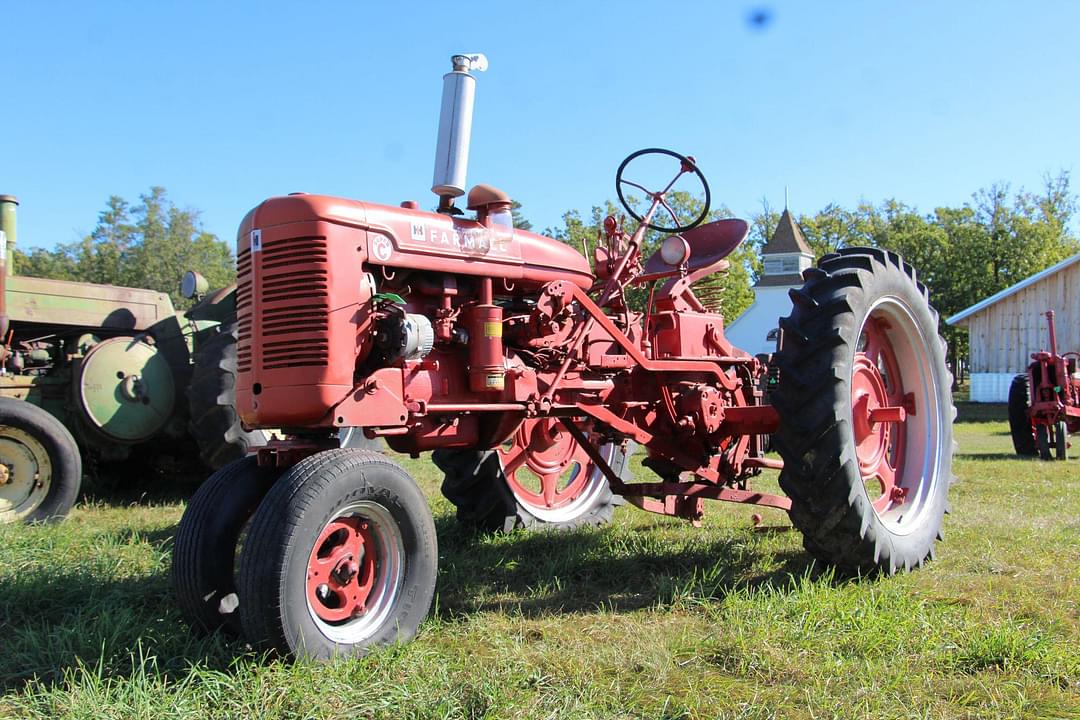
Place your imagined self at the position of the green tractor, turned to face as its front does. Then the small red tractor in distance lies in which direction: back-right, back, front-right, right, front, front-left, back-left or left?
back-left

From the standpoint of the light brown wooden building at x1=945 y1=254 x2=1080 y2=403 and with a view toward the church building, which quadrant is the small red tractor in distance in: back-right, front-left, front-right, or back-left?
back-left

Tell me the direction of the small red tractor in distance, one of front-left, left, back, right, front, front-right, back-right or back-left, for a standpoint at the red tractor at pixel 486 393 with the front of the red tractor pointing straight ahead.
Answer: back

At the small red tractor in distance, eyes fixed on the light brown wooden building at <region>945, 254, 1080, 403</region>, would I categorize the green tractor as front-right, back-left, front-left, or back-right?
back-left

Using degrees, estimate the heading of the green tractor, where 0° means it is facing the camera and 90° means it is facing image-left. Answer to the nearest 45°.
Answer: approximately 45°

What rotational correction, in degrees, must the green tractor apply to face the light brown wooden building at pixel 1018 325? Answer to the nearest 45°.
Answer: approximately 135° to its left

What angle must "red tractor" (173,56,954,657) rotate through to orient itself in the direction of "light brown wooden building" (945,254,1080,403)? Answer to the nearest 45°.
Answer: approximately 180°

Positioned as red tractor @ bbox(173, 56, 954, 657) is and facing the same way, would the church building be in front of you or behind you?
behind

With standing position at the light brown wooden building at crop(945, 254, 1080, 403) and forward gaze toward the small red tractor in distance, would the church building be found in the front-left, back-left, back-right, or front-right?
back-right
